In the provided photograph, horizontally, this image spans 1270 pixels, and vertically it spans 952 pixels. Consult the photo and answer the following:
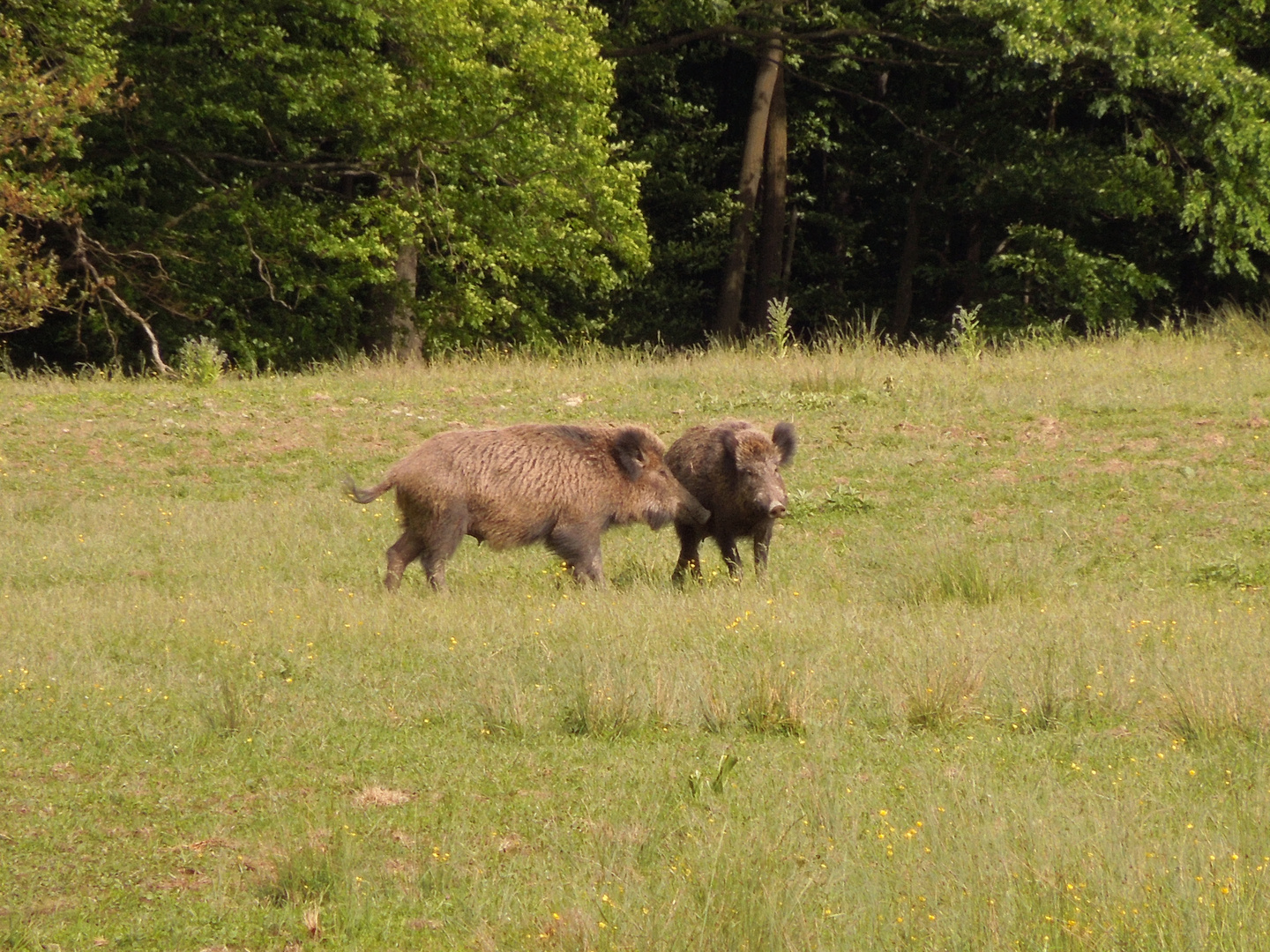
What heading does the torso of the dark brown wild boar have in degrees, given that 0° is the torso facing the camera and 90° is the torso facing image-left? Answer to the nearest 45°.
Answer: approximately 315°

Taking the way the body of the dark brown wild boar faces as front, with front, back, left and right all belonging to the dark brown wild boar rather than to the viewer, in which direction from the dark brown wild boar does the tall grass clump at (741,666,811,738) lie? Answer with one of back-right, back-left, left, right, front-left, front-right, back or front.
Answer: front-right

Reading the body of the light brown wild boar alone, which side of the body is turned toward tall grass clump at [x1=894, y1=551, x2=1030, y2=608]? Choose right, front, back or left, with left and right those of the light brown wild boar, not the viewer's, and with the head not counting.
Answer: front

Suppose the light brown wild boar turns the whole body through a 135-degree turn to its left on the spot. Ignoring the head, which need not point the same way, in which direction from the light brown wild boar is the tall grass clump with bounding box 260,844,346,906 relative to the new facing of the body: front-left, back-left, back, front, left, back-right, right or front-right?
back-left

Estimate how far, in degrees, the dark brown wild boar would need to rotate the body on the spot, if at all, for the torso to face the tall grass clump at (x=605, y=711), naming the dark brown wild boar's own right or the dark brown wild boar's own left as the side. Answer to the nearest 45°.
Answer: approximately 45° to the dark brown wild boar's own right

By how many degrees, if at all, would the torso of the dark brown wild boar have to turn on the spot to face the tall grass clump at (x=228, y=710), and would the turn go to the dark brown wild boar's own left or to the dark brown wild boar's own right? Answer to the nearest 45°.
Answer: approximately 90° to the dark brown wild boar's own right

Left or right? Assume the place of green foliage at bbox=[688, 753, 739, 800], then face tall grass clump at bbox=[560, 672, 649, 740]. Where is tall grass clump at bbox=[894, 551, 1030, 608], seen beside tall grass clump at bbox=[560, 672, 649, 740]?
right

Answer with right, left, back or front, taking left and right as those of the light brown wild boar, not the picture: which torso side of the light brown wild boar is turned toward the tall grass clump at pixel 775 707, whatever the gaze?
right

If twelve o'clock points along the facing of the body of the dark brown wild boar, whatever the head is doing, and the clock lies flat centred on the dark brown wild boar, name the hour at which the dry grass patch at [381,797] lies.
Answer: The dry grass patch is roughly at 2 o'clock from the dark brown wild boar.

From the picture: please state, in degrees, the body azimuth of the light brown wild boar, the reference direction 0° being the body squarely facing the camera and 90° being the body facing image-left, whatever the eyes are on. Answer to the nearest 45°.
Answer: approximately 270°
